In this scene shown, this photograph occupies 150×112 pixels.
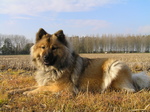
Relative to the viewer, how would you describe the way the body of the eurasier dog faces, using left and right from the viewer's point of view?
facing to the left of the viewer
